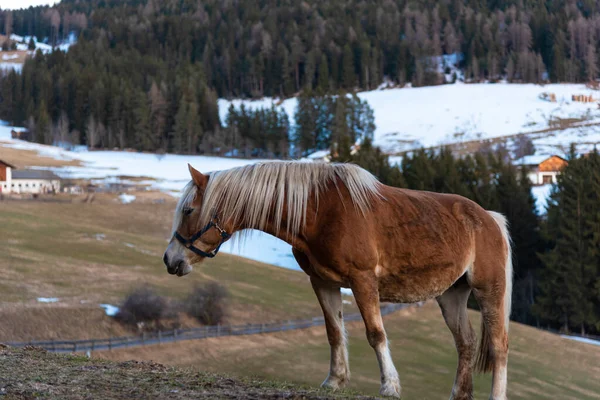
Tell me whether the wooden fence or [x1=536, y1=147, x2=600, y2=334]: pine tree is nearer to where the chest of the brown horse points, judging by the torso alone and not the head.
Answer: the wooden fence

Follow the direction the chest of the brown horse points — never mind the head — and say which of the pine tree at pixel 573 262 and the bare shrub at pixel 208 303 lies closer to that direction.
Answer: the bare shrub

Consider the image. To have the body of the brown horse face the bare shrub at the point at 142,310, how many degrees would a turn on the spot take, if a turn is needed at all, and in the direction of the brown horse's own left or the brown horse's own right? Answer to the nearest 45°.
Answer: approximately 90° to the brown horse's own right

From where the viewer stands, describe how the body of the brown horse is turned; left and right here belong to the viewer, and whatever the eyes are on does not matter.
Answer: facing to the left of the viewer

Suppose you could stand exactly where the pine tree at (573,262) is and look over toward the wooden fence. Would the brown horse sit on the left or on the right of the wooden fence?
left

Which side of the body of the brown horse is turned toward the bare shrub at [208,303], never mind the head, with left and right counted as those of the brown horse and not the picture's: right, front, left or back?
right

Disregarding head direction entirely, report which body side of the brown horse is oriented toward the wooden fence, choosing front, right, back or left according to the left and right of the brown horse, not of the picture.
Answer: right
